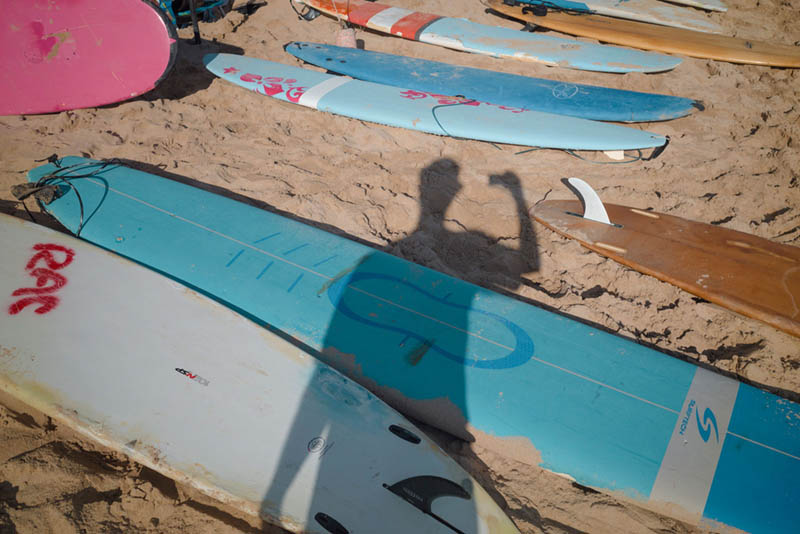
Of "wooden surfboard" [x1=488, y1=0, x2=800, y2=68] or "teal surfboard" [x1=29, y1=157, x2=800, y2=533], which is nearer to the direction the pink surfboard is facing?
the wooden surfboard

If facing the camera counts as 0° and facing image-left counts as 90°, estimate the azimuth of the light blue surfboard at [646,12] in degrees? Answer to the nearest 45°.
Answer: approximately 270°

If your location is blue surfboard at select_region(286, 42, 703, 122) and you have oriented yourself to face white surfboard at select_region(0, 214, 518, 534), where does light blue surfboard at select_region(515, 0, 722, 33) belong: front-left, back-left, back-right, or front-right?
back-left

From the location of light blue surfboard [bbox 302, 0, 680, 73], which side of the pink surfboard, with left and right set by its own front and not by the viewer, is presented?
front

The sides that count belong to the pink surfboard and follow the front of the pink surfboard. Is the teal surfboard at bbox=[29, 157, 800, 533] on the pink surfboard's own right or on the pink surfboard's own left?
on the pink surfboard's own right

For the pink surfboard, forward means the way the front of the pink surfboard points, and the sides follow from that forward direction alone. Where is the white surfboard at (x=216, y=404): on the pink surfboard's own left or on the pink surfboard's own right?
on the pink surfboard's own right

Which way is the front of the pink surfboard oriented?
to the viewer's right

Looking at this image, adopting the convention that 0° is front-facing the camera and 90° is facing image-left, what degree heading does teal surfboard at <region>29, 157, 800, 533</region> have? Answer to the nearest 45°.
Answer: approximately 315°
